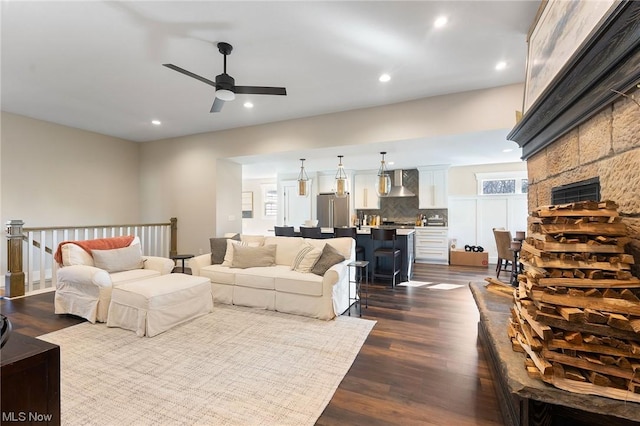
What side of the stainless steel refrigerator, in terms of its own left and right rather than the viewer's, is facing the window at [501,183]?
left

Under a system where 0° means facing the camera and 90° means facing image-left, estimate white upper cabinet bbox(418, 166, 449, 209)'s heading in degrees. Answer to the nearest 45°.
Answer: approximately 0°

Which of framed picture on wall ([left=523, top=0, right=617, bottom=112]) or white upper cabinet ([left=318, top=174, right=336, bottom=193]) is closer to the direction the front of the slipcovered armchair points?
the framed picture on wall

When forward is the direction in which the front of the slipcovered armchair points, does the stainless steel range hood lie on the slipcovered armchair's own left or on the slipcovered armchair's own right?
on the slipcovered armchair's own left

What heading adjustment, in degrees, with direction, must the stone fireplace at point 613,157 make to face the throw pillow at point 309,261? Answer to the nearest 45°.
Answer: approximately 45° to its right

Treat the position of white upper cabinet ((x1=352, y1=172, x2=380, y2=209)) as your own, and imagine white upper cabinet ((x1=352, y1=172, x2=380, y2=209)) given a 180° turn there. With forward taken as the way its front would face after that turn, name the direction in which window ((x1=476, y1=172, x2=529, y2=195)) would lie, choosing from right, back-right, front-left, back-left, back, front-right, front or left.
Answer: right

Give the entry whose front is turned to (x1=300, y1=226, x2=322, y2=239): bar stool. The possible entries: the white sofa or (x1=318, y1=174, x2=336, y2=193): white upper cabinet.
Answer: the white upper cabinet

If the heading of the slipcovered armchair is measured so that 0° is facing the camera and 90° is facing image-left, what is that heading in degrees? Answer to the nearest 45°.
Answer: approximately 315°

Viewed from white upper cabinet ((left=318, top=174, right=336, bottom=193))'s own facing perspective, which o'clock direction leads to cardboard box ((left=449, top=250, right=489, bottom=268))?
The cardboard box is roughly at 10 o'clock from the white upper cabinet.

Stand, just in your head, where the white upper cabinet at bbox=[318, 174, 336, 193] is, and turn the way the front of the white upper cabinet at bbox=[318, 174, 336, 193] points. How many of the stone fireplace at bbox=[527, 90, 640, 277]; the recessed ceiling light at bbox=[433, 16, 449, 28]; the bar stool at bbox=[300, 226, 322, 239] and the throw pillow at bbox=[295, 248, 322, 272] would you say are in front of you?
4

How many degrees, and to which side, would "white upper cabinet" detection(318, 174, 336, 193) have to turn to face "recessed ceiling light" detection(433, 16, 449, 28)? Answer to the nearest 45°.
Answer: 0° — it already faces it

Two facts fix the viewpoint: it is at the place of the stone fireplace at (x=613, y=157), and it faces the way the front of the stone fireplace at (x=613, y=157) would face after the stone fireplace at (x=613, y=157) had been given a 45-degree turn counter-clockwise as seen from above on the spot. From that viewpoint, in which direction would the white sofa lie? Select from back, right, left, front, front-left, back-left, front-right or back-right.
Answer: right

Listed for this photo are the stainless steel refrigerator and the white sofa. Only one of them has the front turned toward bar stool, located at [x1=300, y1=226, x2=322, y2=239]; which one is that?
the stainless steel refrigerator
